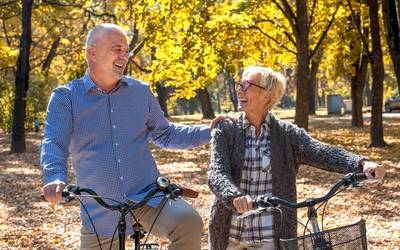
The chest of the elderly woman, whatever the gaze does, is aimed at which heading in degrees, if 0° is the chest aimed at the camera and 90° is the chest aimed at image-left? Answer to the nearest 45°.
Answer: approximately 0°

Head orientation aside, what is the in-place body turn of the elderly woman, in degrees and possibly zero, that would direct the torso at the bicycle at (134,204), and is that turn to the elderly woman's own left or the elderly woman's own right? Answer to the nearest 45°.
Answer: approximately 45° to the elderly woman's own right

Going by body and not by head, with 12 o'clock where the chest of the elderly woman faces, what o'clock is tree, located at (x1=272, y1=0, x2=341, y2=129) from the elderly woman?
The tree is roughly at 6 o'clock from the elderly woman.

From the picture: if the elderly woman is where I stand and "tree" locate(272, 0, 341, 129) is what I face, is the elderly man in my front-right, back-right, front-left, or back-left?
back-left

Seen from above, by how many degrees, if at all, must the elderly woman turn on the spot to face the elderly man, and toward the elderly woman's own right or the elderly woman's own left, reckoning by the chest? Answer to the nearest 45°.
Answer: approximately 90° to the elderly woman's own right

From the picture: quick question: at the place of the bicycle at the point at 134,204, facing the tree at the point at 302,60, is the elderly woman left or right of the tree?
right

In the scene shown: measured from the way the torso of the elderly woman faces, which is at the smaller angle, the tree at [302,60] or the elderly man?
the elderly man
